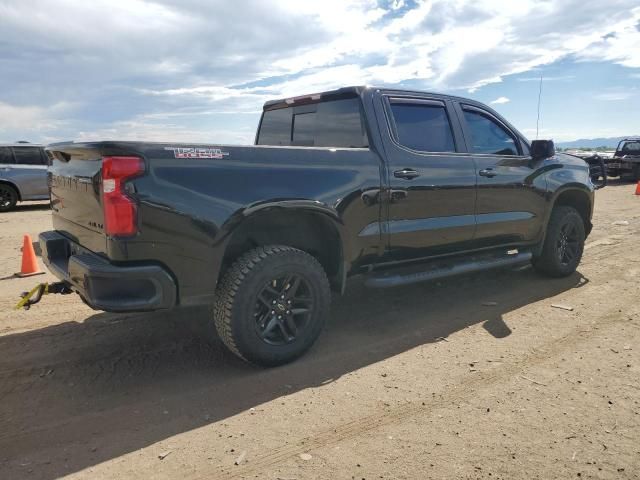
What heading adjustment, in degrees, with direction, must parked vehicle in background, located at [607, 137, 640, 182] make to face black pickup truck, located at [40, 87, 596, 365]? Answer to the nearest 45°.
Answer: approximately 45° to its left

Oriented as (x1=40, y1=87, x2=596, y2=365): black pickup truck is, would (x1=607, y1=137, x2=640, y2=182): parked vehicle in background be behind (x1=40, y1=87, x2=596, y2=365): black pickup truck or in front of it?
in front

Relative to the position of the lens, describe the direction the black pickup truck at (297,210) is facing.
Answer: facing away from the viewer and to the right of the viewer

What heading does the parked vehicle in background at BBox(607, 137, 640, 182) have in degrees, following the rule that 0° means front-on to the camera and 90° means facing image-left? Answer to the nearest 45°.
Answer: approximately 45°

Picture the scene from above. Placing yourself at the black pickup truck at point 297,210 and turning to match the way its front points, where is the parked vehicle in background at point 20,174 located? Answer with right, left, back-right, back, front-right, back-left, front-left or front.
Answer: left

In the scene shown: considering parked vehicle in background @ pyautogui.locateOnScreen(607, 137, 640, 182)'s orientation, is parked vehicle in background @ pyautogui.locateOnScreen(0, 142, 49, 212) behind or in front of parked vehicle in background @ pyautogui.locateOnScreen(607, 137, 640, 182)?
in front
